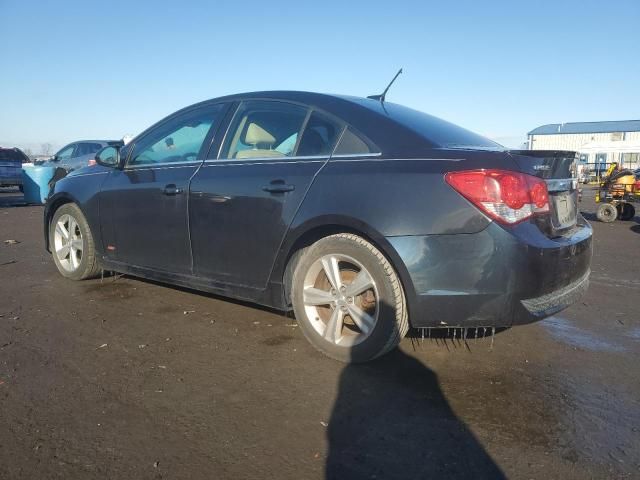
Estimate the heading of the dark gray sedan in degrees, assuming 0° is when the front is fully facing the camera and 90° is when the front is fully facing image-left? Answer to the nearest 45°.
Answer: approximately 135°

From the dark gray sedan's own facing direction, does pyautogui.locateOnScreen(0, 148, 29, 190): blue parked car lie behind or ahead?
ahead
